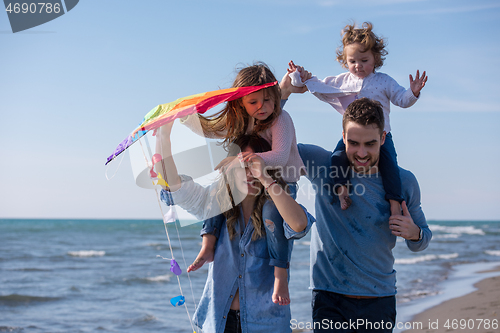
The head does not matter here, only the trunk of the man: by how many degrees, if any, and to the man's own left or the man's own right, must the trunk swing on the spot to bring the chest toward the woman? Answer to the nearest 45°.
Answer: approximately 45° to the man's own right

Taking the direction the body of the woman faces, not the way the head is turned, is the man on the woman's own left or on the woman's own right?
on the woman's own left

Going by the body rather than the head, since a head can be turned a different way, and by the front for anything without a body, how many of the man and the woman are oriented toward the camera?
2

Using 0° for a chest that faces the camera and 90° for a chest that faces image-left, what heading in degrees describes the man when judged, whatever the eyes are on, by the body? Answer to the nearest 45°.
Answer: approximately 0°

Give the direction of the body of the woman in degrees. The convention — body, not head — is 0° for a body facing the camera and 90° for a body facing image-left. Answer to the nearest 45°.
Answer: approximately 0°
